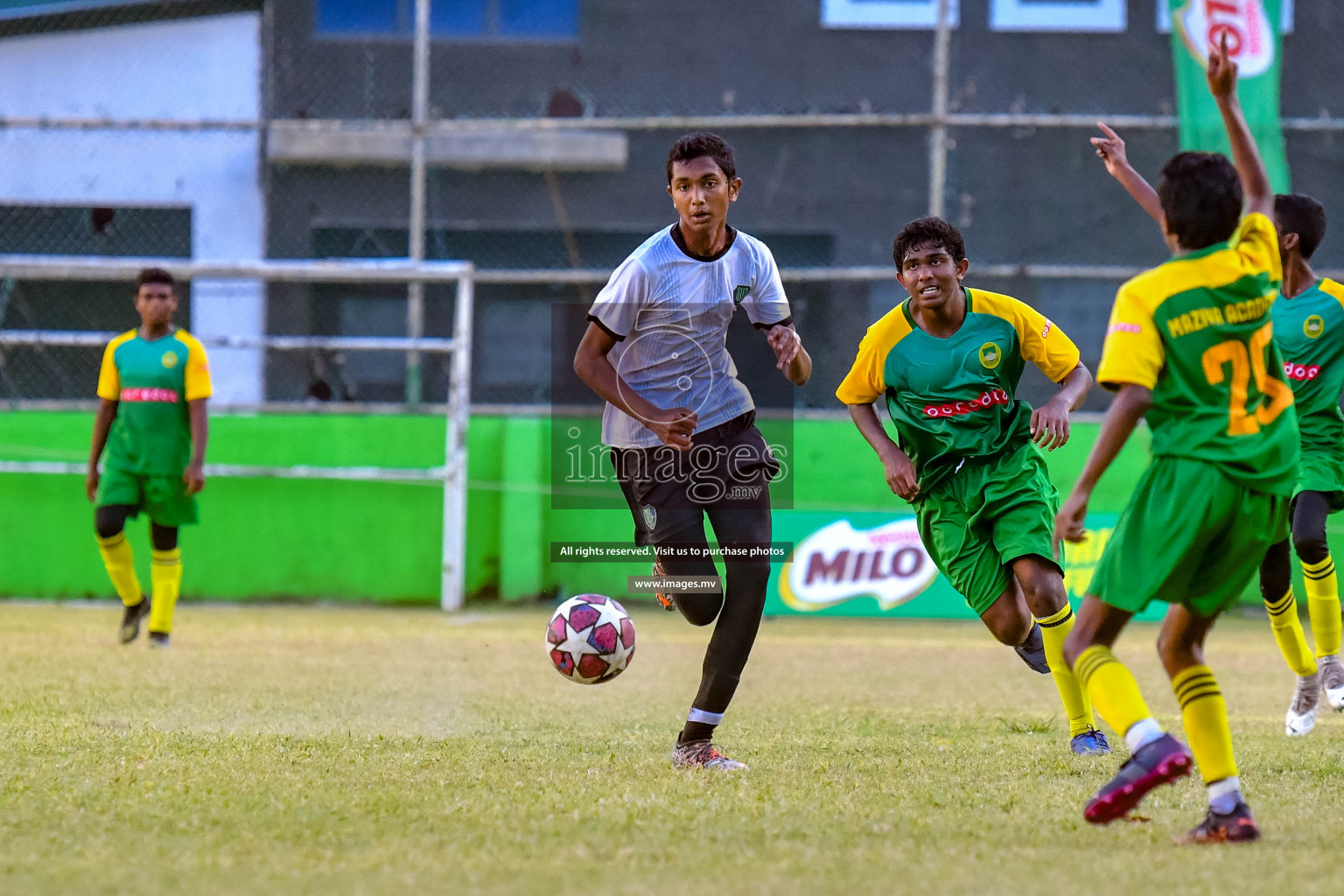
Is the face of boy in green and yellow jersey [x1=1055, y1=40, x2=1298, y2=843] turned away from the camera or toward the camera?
away from the camera

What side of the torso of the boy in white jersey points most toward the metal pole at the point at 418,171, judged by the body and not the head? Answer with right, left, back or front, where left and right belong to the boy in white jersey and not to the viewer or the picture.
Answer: back

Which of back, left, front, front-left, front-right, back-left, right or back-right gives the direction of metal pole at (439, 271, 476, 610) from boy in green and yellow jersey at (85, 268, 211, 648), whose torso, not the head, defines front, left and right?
back-left

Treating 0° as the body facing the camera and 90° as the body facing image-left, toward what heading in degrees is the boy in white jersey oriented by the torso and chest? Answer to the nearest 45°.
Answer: approximately 0°

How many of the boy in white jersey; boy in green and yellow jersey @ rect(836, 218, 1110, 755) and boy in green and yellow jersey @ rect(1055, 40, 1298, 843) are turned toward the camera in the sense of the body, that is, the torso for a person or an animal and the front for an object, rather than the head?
2

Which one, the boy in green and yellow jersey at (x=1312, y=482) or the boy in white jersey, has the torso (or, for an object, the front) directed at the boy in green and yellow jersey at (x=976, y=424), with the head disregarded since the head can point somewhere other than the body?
the boy in green and yellow jersey at (x=1312, y=482)

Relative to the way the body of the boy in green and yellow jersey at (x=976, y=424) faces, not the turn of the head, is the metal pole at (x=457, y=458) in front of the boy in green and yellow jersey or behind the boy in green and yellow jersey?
behind

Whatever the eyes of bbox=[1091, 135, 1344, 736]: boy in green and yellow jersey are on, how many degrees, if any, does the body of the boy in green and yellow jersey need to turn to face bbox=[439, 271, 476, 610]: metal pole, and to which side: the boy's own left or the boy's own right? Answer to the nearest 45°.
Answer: approximately 90° to the boy's own right

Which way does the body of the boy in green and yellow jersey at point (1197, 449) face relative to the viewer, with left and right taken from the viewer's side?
facing away from the viewer and to the left of the viewer
